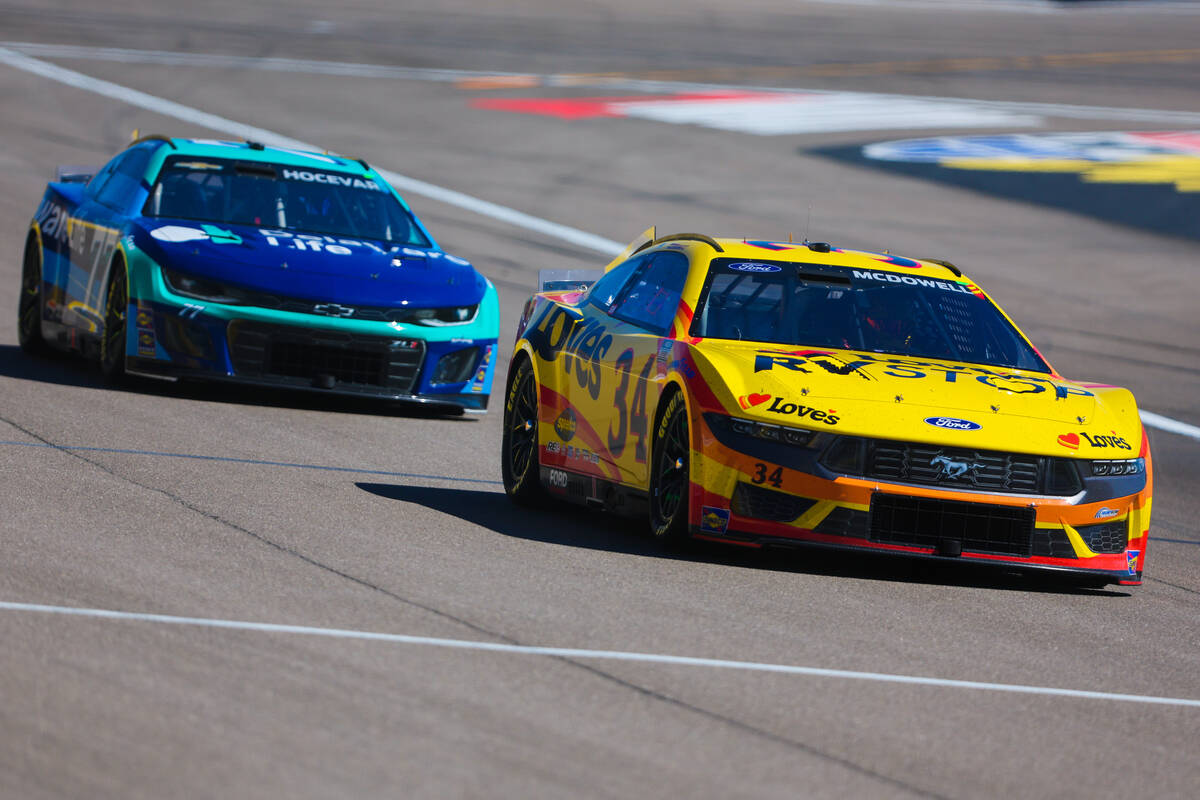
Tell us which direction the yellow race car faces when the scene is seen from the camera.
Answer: facing the viewer and to the right of the viewer

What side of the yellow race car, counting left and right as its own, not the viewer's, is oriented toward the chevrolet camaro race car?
back
